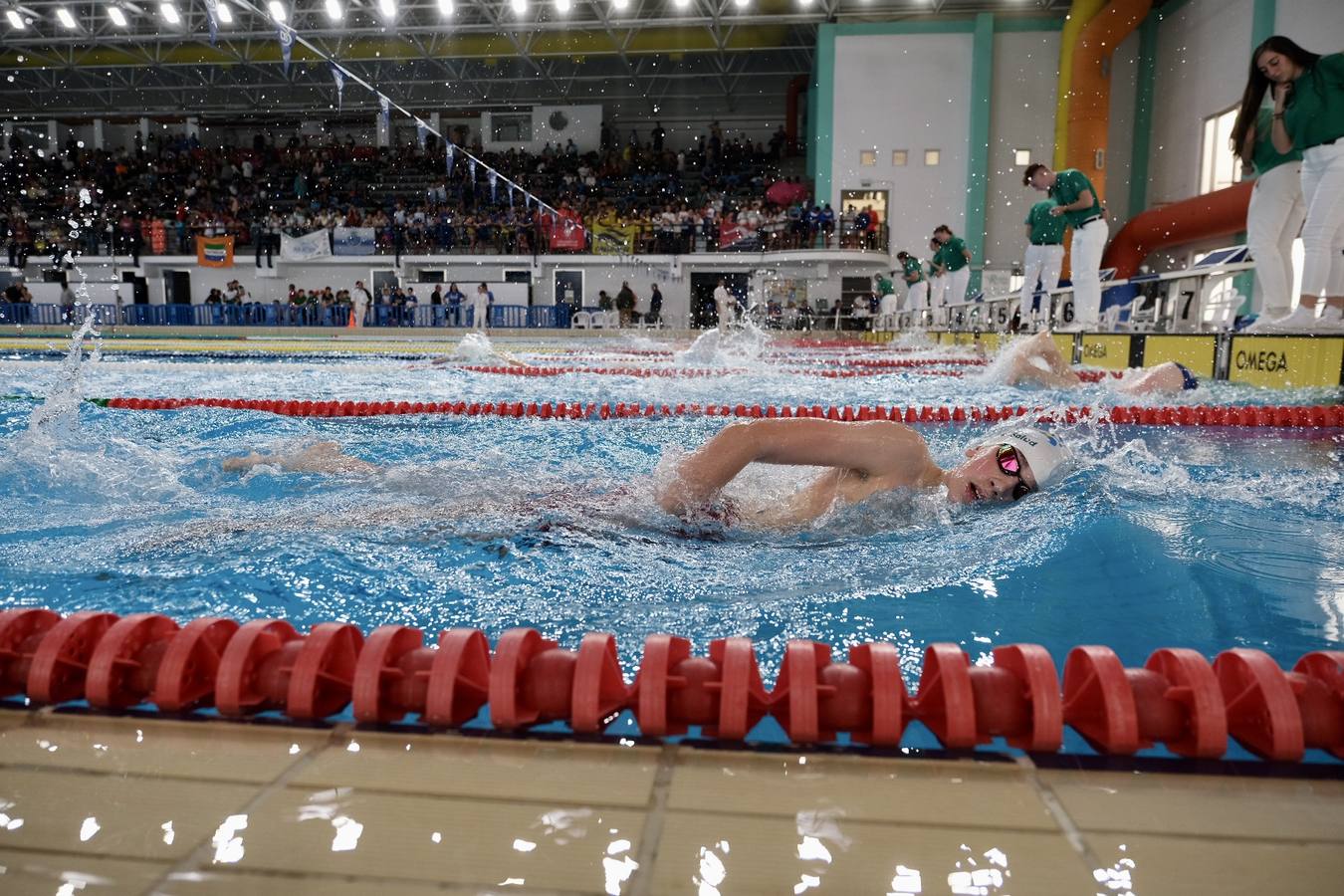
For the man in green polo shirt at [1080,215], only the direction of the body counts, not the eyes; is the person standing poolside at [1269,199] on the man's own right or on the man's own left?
on the man's own left

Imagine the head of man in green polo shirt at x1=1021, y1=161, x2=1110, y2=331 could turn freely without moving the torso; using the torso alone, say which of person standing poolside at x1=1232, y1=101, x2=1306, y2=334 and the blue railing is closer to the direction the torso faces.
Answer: the blue railing

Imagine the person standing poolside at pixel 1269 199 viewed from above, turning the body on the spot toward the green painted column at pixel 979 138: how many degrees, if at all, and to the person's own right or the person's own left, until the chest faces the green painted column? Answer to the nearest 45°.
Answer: approximately 90° to the person's own right

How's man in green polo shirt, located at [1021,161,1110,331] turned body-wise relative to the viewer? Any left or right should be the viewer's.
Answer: facing to the left of the viewer

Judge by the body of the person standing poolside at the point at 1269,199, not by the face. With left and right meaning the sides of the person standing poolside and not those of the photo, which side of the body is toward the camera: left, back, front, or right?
left

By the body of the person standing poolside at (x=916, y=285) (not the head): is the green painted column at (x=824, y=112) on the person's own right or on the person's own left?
on the person's own right

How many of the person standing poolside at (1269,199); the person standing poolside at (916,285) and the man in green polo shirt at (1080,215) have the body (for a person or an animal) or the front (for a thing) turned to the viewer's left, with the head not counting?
3

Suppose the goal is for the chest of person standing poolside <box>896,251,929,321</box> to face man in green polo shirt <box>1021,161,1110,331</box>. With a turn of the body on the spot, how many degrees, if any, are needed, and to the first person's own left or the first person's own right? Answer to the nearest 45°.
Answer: approximately 90° to the first person's own left

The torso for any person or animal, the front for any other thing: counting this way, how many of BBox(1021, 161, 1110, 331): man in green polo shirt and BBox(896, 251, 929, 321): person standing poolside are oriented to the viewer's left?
2

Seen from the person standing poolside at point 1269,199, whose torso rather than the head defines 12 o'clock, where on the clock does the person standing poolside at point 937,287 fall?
the person standing poolside at point 937,287 is roughly at 2 o'clock from the person standing poolside at point 1269,199.

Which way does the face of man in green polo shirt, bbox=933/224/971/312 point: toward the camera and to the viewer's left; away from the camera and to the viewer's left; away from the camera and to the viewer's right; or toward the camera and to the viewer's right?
toward the camera and to the viewer's left

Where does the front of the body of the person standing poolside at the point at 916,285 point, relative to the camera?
to the viewer's left
